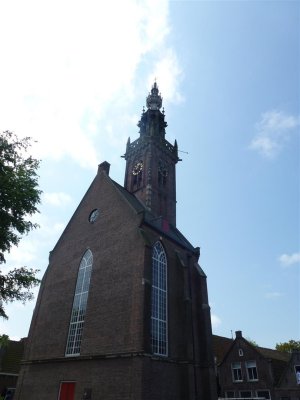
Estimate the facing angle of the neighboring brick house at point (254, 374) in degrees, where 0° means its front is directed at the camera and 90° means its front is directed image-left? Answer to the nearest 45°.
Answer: approximately 45°

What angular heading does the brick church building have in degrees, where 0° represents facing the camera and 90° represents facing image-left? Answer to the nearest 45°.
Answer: approximately 45°

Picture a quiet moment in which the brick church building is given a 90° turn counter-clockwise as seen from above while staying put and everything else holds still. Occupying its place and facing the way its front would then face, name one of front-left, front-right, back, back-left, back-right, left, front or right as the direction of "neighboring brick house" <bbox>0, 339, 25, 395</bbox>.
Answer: back
